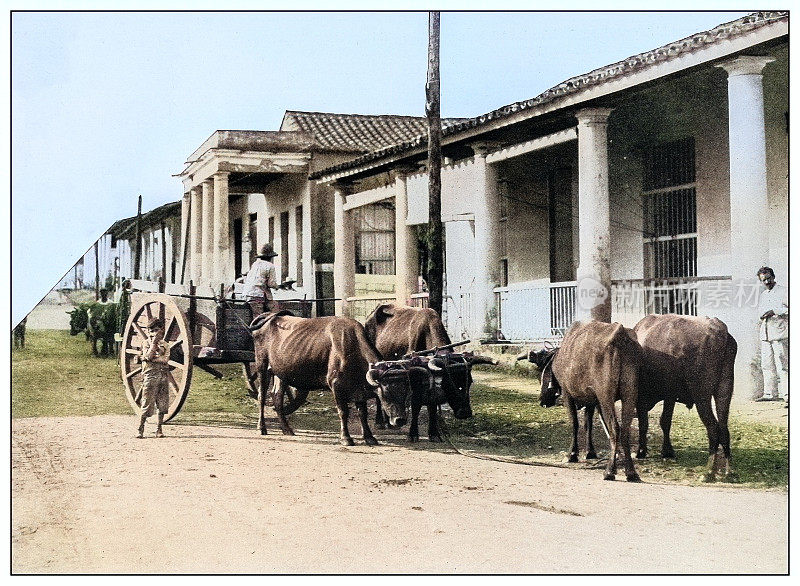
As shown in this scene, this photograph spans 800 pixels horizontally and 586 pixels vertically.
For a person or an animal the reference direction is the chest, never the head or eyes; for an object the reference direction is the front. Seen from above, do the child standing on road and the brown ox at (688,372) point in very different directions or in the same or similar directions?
very different directions

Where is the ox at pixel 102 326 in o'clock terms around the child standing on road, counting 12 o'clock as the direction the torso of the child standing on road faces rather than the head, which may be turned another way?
The ox is roughly at 5 o'clock from the child standing on road.

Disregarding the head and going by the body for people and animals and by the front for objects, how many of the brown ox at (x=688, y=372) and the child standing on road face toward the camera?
1

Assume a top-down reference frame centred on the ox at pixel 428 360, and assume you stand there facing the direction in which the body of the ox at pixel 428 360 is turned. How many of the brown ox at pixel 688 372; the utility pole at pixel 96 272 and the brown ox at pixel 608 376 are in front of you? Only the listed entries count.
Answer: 2

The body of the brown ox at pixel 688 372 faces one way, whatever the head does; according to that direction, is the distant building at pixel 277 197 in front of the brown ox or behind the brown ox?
in front

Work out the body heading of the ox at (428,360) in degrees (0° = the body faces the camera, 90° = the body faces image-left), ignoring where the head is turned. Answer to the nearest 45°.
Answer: approximately 315°

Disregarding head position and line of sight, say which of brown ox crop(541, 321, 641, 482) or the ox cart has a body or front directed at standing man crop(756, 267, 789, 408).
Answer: the ox cart

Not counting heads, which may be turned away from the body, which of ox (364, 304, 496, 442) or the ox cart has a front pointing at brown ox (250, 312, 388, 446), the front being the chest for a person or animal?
the ox cart

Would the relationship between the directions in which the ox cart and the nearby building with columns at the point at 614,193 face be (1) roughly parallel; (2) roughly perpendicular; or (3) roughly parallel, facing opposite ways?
roughly perpendicular

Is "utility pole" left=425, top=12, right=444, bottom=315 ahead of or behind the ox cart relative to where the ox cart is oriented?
ahead

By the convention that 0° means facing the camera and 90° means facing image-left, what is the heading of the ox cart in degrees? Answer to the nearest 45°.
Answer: approximately 315°

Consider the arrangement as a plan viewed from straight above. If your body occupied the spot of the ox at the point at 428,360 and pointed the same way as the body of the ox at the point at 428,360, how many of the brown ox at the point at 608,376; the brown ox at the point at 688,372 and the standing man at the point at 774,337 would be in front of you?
3

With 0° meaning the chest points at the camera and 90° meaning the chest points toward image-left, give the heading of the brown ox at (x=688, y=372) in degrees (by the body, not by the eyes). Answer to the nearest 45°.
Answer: approximately 135°

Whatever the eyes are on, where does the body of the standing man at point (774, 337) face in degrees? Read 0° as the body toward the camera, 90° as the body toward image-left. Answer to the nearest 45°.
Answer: approximately 45°
